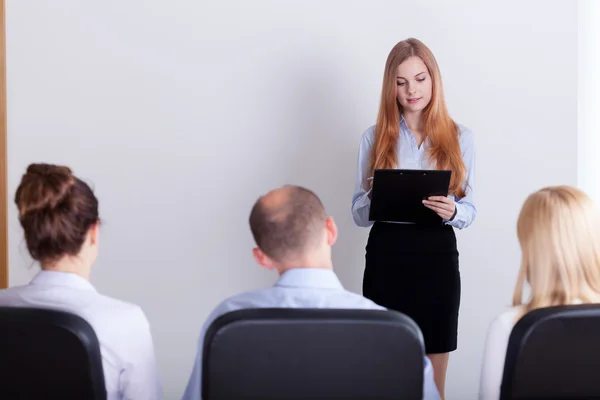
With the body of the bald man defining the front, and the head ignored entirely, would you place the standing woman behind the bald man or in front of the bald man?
in front

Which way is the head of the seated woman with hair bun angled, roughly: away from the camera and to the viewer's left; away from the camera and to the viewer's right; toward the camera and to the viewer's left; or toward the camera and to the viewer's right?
away from the camera and to the viewer's right

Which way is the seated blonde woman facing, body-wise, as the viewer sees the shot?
away from the camera

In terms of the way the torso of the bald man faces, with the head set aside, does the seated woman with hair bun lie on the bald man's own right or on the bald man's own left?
on the bald man's own left

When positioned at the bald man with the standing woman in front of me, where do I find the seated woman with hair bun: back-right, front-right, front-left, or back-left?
back-left

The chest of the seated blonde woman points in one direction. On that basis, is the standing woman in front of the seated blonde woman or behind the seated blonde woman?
in front

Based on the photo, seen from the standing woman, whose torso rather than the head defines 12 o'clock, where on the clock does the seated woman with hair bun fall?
The seated woman with hair bun is roughly at 1 o'clock from the standing woman.

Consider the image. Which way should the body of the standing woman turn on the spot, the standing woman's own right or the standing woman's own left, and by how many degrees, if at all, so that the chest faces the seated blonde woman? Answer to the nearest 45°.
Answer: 0° — they already face them

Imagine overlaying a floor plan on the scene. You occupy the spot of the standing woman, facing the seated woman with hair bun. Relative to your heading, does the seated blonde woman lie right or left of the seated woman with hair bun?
left

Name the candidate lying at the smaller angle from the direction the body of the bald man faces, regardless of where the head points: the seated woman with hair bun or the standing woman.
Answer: the standing woman

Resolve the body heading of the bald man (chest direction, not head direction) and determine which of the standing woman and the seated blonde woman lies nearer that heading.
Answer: the standing woman

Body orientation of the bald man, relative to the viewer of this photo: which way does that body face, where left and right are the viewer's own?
facing away from the viewer

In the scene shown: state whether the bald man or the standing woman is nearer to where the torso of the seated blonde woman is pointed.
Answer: the standing woman

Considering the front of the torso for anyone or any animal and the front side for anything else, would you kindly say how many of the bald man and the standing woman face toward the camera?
1

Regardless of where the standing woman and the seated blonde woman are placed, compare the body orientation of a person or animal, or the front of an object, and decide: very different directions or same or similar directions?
very different directions

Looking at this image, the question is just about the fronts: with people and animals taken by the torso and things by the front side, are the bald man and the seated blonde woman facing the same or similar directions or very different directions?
same or similar directions

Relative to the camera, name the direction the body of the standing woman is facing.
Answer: toward the camera

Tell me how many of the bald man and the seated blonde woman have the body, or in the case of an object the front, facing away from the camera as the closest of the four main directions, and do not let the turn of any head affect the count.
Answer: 2

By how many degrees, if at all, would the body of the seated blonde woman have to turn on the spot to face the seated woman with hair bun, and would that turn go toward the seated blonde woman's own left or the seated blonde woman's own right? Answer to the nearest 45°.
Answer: approximately 90° to the seated blonde woman's own left
